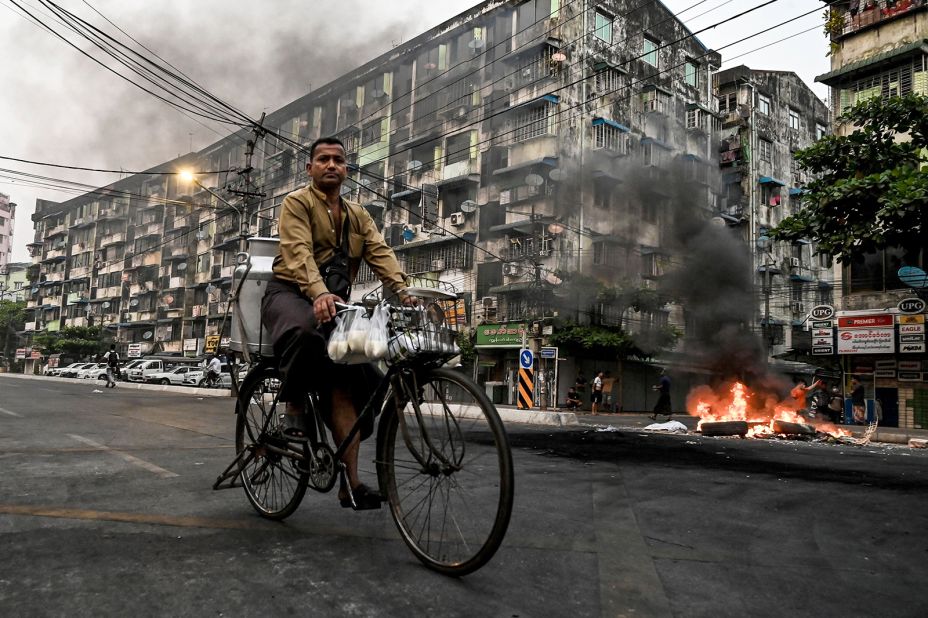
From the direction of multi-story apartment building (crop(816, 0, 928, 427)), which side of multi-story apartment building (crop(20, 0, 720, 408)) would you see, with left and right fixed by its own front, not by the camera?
left

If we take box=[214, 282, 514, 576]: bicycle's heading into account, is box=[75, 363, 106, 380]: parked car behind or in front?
behind

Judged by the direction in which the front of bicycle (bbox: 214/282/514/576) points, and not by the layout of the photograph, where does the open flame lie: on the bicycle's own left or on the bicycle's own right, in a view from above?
on the bicycle's own left

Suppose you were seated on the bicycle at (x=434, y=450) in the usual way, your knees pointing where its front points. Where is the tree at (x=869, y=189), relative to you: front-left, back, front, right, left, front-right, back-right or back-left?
left

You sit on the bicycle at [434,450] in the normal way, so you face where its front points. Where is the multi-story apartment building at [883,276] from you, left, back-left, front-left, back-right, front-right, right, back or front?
left

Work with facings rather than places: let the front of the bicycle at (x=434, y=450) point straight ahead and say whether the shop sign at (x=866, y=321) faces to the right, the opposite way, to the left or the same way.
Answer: to the right

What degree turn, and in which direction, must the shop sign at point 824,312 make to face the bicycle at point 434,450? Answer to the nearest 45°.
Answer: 0° — it already faces it

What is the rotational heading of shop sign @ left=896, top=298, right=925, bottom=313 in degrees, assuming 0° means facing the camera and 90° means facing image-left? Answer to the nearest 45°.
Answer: approximately 0°

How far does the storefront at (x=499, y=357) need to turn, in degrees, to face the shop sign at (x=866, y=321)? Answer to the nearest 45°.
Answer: approximately 45° to its left

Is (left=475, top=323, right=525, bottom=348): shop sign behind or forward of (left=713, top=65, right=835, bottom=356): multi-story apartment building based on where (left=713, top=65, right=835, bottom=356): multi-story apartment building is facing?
forward

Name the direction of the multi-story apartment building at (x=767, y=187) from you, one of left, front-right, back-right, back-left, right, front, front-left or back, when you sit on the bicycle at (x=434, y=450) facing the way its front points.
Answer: left
